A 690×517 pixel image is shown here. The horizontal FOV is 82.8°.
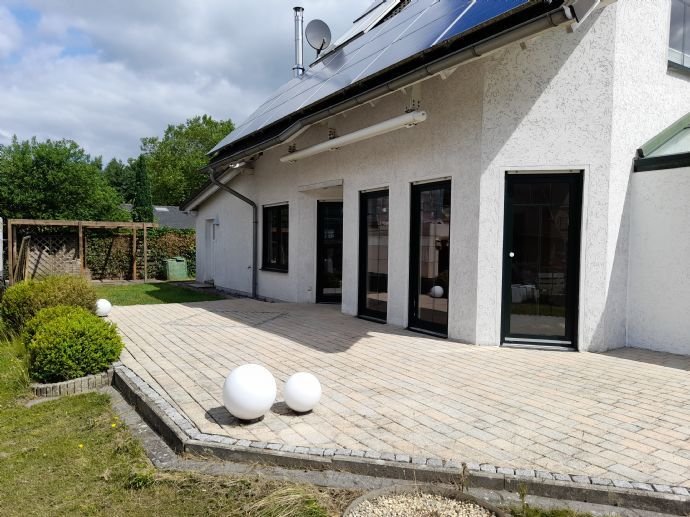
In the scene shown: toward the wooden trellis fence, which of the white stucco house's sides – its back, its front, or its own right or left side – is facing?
right

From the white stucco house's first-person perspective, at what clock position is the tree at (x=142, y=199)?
The tree is roughly at 3 o'clock from the white stucco house.

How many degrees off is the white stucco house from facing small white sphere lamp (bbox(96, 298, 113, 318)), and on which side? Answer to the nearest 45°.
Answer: approximately 45° to its right

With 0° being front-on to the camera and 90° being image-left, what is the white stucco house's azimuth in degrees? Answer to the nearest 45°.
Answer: approximately 45°

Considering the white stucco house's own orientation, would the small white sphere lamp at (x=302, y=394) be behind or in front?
in front

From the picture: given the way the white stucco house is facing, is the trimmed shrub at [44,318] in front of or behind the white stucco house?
in front

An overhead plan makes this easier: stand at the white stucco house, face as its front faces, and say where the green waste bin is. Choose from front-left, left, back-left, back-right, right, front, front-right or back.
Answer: right

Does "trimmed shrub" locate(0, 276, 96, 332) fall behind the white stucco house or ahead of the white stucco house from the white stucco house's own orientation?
ahead

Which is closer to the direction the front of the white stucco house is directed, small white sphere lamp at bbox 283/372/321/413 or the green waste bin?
the small white sphere lamp
